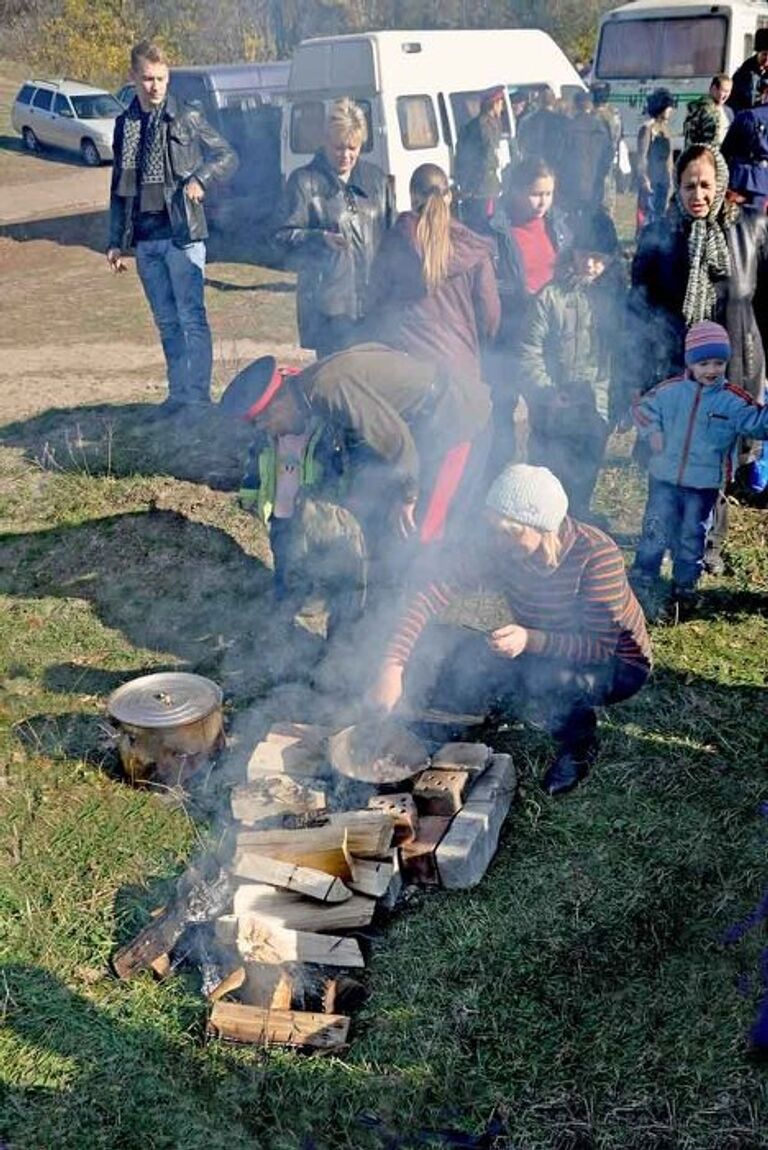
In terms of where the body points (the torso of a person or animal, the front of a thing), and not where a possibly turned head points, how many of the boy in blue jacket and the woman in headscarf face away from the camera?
0

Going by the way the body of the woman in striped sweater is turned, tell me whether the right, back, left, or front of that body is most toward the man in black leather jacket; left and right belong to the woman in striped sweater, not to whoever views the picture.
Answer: right

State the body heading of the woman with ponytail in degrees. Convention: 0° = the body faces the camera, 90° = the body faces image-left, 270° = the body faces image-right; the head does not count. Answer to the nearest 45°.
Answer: approximately 180°

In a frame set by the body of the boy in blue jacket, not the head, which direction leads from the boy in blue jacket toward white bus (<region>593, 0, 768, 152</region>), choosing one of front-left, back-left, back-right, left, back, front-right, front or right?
back

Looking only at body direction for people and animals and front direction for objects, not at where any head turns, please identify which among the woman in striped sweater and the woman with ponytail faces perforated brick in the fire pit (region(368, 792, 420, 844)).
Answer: the woman in striped sweater

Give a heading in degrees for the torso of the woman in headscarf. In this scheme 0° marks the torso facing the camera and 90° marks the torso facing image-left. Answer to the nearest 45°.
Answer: approximately 0°

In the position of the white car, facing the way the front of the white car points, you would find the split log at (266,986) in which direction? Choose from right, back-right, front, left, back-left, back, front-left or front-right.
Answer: front-right

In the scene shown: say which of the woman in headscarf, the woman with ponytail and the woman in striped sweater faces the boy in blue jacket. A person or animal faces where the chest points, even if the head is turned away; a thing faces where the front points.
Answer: the woman in headscarf

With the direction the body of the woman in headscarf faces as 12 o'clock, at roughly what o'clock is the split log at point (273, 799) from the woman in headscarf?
The split log is roughly at 1 o'clock from the woman in headscarf.

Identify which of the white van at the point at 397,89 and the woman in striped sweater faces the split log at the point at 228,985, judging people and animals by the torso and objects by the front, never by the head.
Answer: the woman in striped sweater

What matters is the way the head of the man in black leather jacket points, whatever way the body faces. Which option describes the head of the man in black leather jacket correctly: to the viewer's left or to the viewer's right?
to the viewer's right
